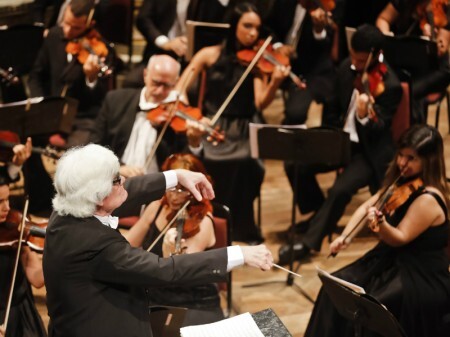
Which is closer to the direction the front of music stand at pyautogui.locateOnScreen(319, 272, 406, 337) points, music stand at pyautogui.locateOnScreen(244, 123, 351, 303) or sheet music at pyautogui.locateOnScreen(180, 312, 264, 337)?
the music stand

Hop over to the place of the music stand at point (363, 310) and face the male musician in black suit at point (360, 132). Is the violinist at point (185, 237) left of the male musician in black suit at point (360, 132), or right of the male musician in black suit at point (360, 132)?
left

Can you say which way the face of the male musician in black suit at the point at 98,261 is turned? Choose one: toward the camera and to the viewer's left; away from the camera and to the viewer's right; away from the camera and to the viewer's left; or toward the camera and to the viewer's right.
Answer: away from the camera and to the viewer's right

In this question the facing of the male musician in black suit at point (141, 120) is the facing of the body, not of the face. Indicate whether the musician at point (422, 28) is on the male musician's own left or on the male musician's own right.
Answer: on the male musician's own left

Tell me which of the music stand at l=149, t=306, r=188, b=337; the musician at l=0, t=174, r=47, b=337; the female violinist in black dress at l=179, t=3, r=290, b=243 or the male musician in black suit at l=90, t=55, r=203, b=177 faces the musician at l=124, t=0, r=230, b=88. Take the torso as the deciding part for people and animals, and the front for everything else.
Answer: the music stand

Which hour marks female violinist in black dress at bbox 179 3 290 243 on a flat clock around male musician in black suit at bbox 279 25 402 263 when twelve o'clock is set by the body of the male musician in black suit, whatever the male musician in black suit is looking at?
The female violinist in black dress is roughly at 2 o'clock from the male musician in black suit.

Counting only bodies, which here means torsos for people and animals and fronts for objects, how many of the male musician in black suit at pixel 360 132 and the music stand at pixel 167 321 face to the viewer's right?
0

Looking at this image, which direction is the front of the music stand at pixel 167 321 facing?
away from the camera

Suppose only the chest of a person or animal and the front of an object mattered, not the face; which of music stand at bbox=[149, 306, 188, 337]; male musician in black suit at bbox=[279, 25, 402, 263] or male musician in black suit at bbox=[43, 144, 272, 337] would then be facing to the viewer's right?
male musician in black suit at bbox=[43, 144, 272, 337]

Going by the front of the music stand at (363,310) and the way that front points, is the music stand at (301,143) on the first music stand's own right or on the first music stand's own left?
on the first music stand's own left

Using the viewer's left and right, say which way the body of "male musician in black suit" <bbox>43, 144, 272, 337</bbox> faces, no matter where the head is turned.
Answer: facing to the right of the viewer

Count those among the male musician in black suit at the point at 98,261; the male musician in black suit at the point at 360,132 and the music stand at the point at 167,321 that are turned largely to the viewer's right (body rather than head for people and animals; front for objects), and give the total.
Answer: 1

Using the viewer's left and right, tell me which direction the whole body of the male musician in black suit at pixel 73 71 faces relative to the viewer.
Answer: facing the viewer and to the right of the viewer

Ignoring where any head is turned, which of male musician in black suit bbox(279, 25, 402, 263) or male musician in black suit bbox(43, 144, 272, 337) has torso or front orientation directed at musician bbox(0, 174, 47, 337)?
male musician in black suit bbox(279, 25, 402, 263)

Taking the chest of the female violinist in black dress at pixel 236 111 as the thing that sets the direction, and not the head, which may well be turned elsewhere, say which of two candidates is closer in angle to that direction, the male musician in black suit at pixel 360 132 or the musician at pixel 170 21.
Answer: the male musician in black suit

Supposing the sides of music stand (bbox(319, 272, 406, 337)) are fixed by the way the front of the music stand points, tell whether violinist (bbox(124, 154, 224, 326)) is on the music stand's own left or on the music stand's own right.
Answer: on the music stand's own left
